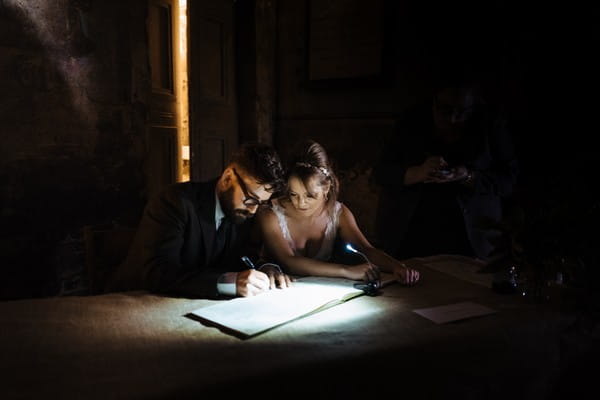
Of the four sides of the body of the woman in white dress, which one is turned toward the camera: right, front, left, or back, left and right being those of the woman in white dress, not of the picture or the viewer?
front

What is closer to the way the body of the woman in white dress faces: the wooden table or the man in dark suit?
the wooden table

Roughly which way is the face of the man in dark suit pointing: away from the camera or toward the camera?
toward the camera

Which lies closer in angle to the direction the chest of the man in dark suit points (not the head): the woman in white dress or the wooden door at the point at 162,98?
the woman in white dress

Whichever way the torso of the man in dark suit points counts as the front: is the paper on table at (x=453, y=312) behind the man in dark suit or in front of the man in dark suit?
in front

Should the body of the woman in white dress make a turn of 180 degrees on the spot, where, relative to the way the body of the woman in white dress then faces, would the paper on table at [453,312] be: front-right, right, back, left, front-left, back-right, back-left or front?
back-right

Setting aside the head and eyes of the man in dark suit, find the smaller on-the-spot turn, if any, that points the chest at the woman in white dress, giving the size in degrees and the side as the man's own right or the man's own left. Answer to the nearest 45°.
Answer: approximately 45° to the man's own left

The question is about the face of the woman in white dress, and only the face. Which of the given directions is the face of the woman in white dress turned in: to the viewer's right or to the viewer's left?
to the viewer's left

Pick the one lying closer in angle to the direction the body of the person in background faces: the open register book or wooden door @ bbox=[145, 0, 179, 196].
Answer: the open register book

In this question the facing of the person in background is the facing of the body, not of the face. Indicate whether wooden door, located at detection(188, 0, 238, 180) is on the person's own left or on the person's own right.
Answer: on the person's own right

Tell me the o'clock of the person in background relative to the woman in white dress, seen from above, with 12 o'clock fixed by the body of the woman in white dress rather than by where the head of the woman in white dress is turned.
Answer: The person in background is roughly at 8 o'clock from the woman in white dress.

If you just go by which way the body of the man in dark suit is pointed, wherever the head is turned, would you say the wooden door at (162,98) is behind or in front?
behind

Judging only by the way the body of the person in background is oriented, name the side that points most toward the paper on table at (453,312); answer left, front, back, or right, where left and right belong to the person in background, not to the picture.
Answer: front

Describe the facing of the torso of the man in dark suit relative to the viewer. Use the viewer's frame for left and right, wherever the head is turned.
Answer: facing the viewer and to the right of the viewer
